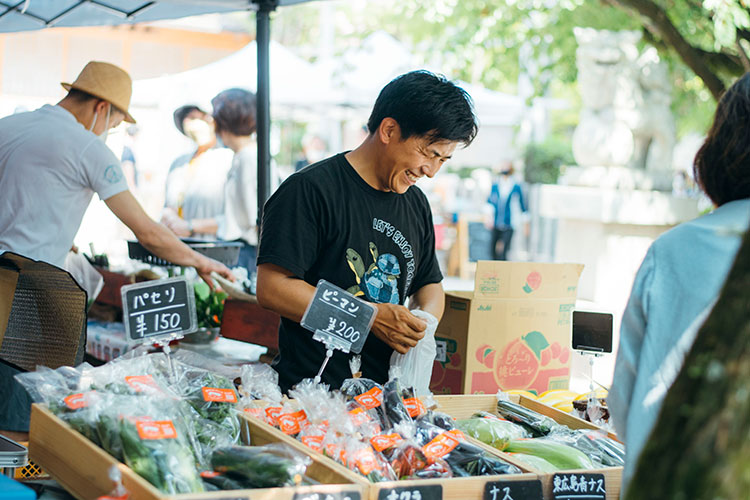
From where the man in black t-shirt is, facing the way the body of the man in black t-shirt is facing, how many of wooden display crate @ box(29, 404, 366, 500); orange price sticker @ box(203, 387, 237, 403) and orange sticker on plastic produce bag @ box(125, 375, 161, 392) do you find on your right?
3

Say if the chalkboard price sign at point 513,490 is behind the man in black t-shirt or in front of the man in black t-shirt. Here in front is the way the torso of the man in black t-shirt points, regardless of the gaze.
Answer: in front

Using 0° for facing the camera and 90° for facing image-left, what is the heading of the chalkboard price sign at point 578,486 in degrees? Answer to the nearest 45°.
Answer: approximately 0°

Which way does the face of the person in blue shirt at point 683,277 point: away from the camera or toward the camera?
away from the camera

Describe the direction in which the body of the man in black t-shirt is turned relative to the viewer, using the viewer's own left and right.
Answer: facing the viewer and to the right of the viewer

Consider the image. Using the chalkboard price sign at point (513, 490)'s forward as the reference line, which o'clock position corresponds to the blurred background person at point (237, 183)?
The blurred background person is roughly at 5 o'clock from the chalkboard price sign.
